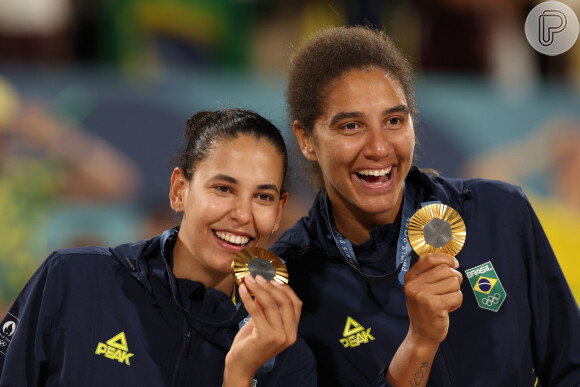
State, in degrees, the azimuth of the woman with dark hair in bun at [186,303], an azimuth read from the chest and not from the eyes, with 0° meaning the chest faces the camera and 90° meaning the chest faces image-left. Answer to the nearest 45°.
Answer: approximately 315°
